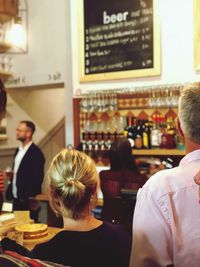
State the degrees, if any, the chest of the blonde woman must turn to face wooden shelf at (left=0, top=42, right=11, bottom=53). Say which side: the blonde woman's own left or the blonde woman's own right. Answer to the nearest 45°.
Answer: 0° — they already face it

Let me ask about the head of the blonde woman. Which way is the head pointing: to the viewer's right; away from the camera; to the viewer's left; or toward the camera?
away from the camera

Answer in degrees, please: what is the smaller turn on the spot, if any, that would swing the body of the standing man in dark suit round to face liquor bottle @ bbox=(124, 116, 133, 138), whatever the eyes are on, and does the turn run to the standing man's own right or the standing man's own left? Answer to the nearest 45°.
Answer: approximately 90° to the standing man's own left

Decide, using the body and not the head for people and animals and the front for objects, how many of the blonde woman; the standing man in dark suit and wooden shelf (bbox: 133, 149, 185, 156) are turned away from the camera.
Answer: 1

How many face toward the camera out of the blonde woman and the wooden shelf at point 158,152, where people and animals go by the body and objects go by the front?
1

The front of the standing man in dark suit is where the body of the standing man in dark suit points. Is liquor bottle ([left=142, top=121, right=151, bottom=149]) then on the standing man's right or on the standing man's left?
on the standing man's left

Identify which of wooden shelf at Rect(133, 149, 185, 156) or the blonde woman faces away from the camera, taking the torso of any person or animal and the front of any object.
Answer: the blonde woman

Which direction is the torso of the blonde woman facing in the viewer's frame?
away from the camera

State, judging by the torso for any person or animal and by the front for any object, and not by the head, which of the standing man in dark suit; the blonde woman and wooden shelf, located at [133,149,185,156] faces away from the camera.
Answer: the blonde woman
